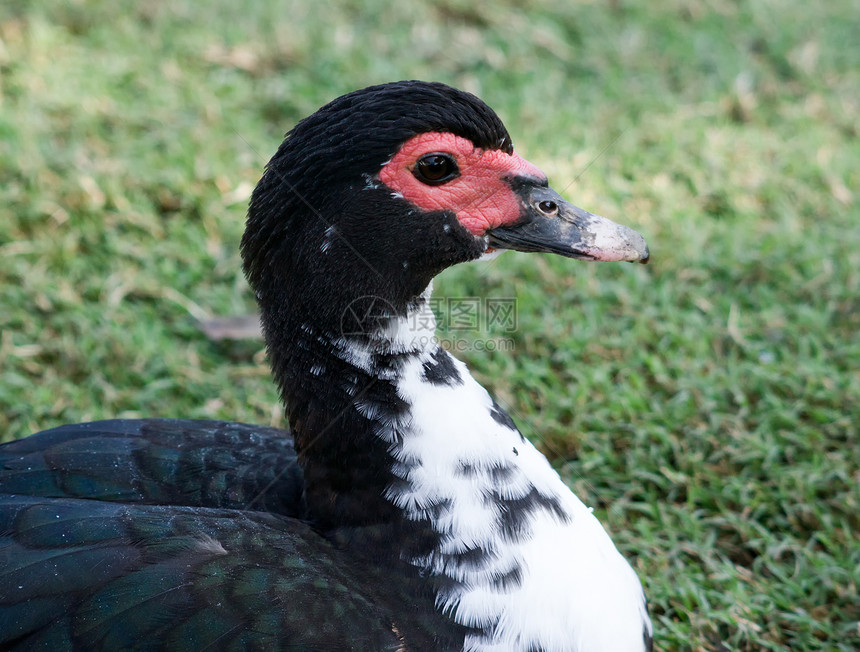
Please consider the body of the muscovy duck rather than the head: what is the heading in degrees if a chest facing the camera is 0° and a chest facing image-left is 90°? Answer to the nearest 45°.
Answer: approximately 270°
